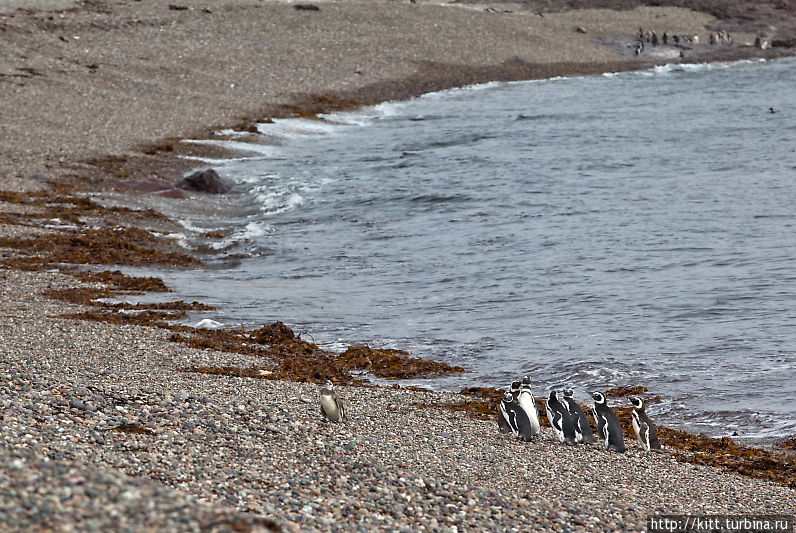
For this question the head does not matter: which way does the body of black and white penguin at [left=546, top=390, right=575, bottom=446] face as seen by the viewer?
to the viewer's left

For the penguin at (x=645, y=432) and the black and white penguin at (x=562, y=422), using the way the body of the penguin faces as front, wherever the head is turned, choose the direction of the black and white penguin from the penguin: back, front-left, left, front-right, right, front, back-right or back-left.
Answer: front

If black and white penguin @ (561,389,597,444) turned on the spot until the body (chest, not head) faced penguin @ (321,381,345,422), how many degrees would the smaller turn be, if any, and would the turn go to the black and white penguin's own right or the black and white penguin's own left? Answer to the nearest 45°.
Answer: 0° — it already faces it

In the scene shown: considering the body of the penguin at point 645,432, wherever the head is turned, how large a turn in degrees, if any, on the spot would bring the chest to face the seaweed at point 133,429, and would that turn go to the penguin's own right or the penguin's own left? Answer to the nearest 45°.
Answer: approximately 45° to the penguin's own left

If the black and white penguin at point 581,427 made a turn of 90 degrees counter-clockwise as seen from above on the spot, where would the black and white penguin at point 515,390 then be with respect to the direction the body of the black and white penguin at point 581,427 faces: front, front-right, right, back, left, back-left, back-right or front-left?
back-right

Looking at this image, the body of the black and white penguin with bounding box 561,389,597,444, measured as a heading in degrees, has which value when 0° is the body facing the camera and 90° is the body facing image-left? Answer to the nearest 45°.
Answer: approximately 90°

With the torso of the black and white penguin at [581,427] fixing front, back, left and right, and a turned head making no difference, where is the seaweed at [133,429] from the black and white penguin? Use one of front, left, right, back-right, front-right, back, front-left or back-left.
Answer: front-left

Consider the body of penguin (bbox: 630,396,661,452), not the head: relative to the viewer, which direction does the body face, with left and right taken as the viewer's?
facing to the left of the viewer

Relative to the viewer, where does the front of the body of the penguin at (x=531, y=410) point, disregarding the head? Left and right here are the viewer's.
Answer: facing the viewer and to the left of the viewer
